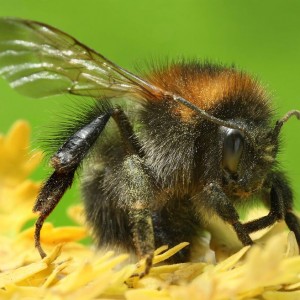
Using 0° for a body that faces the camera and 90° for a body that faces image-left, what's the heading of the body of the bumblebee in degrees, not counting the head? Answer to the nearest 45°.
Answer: approximately 315°
